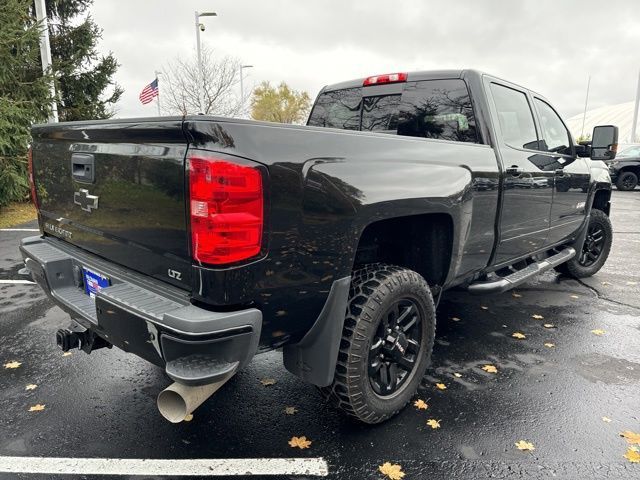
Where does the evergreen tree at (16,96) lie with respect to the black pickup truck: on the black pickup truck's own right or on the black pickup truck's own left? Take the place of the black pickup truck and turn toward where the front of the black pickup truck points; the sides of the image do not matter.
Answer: on the black pickup truck's own left

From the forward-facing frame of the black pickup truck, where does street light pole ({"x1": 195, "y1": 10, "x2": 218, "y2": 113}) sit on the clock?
The street light pole is roughly at 10 o'clock from the black pickup truck.

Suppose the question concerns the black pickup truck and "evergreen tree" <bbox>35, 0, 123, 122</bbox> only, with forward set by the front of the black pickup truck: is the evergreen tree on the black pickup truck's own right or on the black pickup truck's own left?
on the black pickup truck's own left

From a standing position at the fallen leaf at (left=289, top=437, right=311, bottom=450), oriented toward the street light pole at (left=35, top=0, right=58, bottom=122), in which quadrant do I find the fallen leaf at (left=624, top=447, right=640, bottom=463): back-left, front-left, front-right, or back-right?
back-right

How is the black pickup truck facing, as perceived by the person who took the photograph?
facing away from the viewer and to the right of the viewer

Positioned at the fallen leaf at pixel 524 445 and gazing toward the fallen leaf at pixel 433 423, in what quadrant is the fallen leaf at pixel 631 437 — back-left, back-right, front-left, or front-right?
back-right
